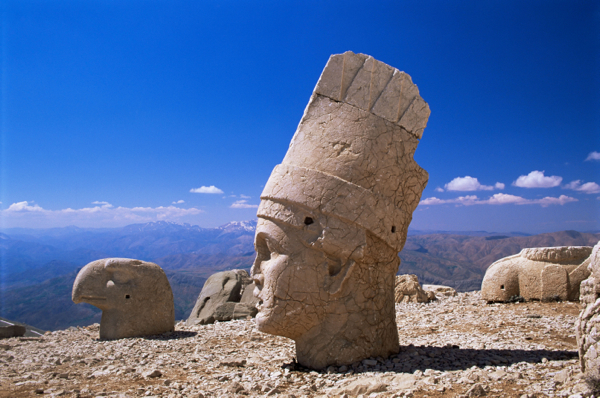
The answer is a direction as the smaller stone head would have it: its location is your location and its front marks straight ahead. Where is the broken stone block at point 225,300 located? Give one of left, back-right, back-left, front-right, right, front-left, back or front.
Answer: back-right

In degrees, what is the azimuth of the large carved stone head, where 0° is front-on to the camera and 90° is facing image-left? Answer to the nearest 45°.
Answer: approximately 90°

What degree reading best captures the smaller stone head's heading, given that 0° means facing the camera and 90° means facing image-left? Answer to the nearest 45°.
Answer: approximately 90°

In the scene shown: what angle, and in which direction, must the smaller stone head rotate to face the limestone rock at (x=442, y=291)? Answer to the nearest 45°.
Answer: approximately 180°

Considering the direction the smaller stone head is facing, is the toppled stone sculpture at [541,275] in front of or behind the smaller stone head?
behind
